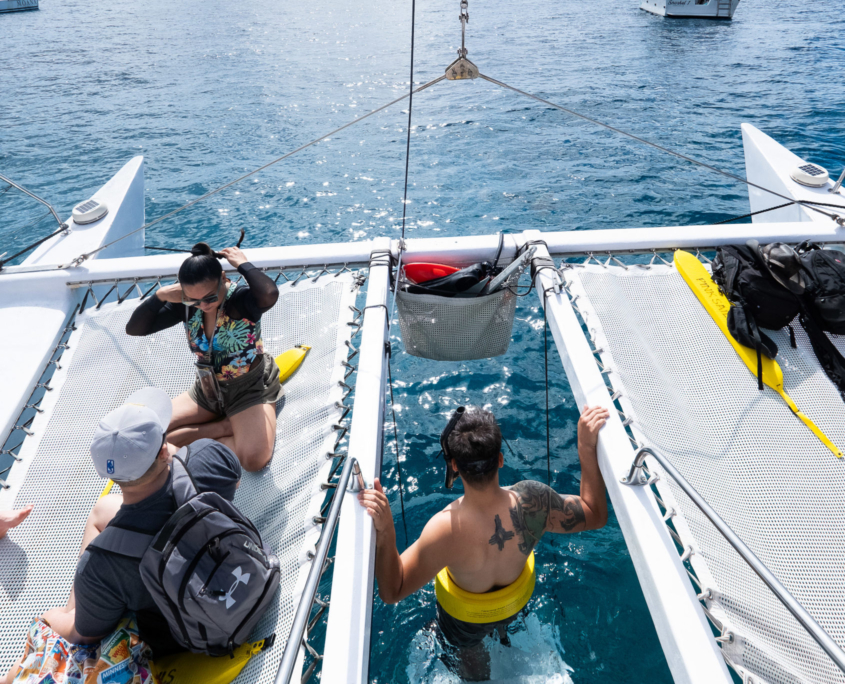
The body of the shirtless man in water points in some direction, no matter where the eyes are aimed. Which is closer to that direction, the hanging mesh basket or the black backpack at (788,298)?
the hanging mesh basket

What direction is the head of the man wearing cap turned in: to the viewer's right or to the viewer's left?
to the viewer's right

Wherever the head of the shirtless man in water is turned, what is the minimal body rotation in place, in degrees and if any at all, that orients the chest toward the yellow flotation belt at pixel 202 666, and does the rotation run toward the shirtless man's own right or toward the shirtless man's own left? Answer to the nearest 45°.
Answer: approximately 135° to the shirtless man's own left

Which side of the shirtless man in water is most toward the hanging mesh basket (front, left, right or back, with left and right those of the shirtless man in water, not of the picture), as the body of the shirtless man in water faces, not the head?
front

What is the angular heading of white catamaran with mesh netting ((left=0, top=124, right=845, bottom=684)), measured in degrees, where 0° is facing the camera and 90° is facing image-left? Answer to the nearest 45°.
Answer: approximately 180°

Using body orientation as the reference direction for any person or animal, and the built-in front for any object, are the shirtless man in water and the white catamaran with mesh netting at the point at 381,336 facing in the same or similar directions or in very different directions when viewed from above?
same or similar directions

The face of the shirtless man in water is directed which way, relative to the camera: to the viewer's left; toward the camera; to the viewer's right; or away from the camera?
away from the camera

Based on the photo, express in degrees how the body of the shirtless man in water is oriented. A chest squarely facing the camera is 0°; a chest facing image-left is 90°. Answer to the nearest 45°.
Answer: approximately 180°
